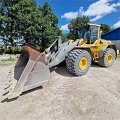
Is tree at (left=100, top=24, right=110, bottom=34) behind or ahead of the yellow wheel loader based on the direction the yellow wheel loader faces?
behind

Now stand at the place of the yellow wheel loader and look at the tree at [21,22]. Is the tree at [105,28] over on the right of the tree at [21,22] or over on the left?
right

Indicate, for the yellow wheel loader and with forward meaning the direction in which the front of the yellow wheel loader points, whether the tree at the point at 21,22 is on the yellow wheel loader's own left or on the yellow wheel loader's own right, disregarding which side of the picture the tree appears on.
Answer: on the yellow wheel loader's own right

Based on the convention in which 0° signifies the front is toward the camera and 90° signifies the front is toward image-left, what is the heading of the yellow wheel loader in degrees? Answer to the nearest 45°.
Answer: approximately 45°
